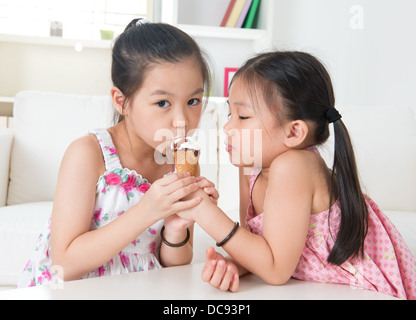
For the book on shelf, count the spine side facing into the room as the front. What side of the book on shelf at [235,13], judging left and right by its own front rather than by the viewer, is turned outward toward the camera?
front

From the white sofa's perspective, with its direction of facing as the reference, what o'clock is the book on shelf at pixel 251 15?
The book on shelf is roughly at 7 o'clock from the white sofa.

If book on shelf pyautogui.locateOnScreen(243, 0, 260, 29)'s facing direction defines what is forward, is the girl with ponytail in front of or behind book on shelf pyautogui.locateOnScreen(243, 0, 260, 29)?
in front

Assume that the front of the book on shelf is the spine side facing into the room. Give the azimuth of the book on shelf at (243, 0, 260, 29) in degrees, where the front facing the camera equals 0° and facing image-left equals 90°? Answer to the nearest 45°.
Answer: approximately 0°

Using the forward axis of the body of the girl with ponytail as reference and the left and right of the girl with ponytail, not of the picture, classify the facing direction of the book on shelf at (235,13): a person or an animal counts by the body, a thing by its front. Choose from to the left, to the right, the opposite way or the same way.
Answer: to the left

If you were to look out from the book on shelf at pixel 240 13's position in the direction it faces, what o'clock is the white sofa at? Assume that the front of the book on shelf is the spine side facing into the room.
The white sofa is roughly at 1 o'clock from the book on shelf.

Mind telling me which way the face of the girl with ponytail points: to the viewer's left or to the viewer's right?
to the viewer's left

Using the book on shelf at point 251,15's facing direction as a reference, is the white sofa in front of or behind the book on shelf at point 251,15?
in front

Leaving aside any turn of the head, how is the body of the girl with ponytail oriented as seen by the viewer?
to the viewer's left

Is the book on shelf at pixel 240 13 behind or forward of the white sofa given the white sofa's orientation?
behind
